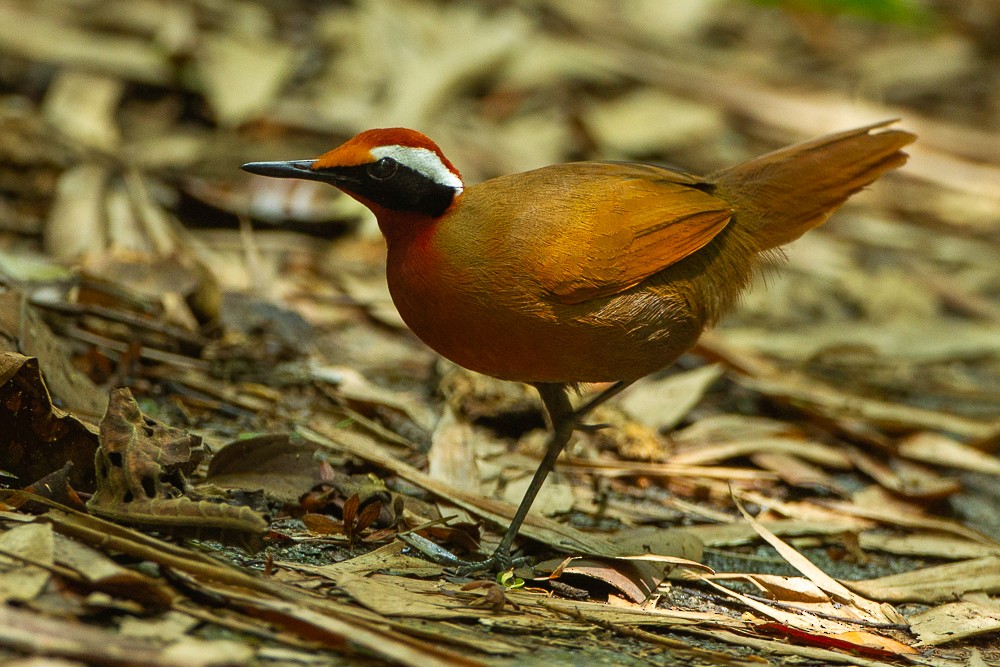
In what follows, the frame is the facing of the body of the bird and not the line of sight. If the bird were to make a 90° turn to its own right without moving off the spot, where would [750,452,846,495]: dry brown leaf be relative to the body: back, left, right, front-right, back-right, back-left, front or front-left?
front-right

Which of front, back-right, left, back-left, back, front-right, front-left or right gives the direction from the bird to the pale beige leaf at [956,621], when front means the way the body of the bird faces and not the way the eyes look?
back

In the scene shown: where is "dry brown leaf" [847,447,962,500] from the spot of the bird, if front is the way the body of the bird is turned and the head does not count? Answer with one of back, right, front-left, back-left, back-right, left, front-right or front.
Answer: back-right

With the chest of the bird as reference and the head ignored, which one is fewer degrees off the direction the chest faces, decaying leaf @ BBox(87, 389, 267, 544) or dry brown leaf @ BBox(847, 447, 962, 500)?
the decaying leaf

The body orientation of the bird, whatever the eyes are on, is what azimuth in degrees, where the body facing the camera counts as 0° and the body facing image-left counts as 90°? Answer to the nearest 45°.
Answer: approximately 90°

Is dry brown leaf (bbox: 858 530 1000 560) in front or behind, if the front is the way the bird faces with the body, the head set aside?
behind

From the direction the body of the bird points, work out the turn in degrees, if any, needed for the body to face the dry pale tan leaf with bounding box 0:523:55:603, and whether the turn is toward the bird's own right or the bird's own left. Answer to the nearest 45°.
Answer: approximately 45° to the bird's own left

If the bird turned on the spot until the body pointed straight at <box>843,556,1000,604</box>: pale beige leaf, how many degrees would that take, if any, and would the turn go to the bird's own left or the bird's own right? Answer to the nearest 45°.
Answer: approximately 180°

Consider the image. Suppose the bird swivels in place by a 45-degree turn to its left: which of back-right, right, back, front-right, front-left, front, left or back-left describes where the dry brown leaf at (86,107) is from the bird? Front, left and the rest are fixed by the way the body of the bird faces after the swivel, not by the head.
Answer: right

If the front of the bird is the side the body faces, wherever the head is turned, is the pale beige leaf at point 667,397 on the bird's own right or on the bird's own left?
on the bird's own right

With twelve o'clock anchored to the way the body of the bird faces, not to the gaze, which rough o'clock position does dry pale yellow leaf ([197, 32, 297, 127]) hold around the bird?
The dry pale yellow leaf is roughly at 2 o'clock from the bird.
